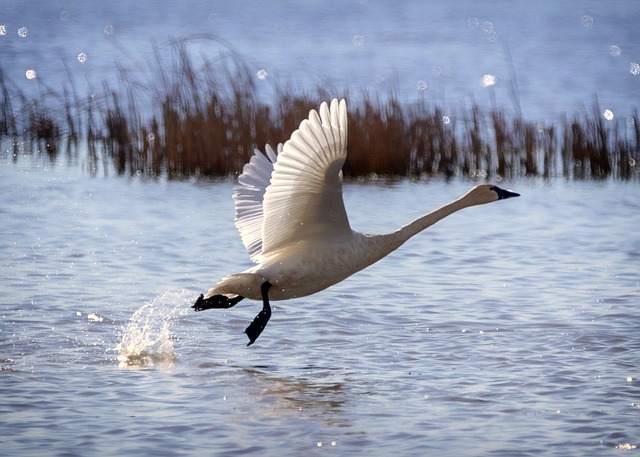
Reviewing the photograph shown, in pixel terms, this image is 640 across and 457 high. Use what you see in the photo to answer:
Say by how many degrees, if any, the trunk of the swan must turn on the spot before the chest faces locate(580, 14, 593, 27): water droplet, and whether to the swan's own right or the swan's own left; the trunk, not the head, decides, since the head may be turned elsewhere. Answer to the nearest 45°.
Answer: approximately 90° to the swan's own left

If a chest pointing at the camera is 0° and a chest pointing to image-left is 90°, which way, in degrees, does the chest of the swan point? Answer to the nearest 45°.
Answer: approximately 270°

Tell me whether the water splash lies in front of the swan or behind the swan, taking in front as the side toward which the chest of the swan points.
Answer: behind

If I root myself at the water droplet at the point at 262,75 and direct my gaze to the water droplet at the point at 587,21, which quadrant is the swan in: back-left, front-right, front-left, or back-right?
back-right

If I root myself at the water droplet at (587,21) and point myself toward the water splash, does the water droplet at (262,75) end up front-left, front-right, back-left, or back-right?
front-right
